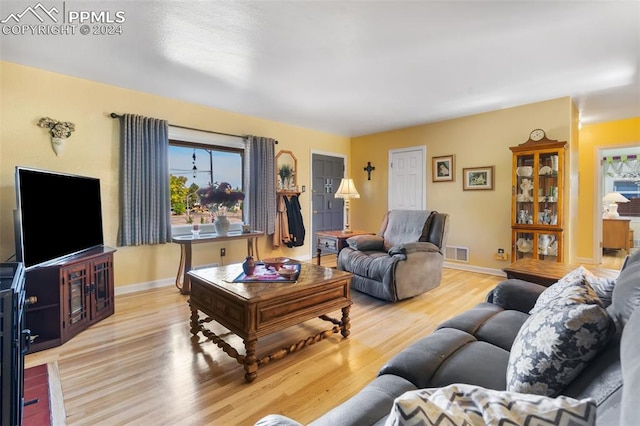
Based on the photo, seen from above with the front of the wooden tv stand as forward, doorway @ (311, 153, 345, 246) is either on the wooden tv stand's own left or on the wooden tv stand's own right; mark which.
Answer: on the wooden tv stand's own left

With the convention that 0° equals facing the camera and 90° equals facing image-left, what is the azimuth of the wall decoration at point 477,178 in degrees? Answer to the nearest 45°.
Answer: approximately 0°

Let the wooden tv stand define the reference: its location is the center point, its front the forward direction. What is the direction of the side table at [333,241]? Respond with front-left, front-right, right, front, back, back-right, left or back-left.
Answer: front-left

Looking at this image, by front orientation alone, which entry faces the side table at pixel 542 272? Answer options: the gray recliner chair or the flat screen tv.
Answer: the flat screen tv

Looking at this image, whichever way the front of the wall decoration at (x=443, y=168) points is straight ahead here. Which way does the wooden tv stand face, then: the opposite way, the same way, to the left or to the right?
to the left

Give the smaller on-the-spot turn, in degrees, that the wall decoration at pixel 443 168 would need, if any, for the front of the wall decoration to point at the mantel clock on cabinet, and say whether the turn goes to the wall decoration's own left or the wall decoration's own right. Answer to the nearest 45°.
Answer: approximately 45° to the wall decoration's own left

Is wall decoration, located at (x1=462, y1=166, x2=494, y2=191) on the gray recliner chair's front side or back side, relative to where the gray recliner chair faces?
on the back side

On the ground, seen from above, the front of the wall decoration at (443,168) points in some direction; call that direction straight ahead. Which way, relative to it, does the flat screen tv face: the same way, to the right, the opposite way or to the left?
to the left

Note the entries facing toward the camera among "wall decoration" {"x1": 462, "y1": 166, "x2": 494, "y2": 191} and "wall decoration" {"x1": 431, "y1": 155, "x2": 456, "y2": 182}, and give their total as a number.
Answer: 2

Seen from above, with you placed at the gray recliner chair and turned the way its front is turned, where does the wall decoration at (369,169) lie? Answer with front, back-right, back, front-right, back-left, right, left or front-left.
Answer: back-right

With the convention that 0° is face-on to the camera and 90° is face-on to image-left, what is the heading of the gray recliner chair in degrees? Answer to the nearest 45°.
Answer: approximately 45°

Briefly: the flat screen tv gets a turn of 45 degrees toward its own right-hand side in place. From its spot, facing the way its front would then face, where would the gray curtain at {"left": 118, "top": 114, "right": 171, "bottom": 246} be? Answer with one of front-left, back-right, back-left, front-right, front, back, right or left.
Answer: back-left

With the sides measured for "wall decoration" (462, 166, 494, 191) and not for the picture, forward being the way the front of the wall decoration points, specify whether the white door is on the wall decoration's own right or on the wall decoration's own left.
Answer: on the wall decoration's own right

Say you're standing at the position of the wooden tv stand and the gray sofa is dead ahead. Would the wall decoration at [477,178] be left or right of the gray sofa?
left
